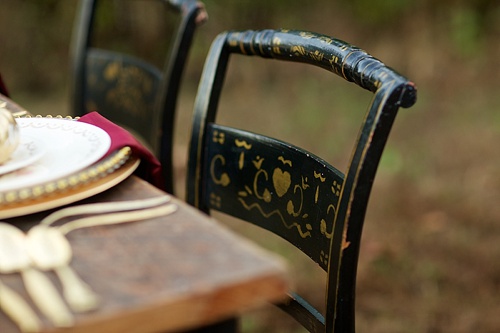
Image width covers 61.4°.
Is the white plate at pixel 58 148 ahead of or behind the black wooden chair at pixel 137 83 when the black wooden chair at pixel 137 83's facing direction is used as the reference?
ahead

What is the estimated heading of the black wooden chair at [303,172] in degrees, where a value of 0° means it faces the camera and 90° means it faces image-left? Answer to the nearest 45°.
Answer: approximately 45°

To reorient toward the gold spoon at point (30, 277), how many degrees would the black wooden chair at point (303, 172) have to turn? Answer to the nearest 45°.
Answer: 0° — it already faces it

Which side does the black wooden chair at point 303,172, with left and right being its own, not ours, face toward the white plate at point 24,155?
front

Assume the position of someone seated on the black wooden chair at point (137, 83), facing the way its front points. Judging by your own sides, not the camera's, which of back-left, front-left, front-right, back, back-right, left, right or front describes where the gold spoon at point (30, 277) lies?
front-left

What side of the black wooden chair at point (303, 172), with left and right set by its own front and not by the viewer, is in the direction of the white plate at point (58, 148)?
front

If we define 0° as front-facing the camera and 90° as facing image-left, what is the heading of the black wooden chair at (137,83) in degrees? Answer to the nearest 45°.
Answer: approximately 45°

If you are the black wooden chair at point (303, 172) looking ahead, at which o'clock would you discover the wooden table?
The wooden table is roughly at 11 o'clock from the black wooden chair.

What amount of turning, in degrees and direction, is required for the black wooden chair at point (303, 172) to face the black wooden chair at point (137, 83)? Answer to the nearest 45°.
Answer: approximately 90° to its right

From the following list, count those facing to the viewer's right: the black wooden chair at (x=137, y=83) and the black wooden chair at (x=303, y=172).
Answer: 0
